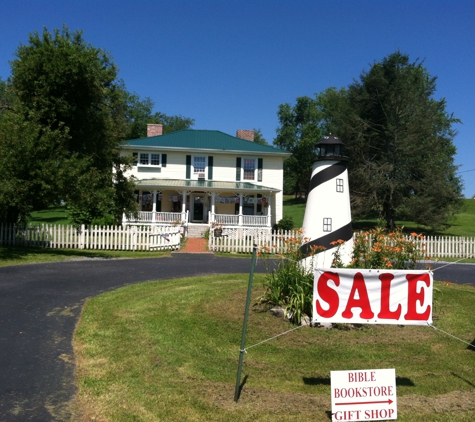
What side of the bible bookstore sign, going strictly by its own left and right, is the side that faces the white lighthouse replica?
back

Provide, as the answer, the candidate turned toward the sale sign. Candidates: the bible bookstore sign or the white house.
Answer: the white house

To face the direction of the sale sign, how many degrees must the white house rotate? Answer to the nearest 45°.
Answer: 0° — it already faces it

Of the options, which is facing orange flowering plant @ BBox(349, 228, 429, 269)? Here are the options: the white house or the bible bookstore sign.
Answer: the white house

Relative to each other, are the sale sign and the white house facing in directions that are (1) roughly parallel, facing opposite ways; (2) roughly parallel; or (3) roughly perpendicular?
roughly parallel

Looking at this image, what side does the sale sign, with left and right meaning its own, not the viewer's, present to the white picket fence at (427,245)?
back

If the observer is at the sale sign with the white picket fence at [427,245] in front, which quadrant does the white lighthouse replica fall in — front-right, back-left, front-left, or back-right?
front-left

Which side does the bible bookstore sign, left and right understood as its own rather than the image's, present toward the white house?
back

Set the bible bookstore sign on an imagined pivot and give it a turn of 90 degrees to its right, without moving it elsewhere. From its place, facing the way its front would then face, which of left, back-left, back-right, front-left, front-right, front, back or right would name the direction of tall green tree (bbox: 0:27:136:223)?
front-right

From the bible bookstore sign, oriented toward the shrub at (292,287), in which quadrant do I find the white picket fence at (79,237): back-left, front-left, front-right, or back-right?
front-left

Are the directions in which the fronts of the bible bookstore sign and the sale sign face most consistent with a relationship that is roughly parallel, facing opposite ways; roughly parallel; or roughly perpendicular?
roughly parallel

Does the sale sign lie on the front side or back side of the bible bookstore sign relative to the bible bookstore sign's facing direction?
on the back side

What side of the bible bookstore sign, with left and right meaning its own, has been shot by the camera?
front

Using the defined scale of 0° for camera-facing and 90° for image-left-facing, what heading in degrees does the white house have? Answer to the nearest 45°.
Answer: approximately 0°

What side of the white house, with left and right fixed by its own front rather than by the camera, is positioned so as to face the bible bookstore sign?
front

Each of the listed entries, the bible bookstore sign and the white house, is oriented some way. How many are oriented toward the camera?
2
